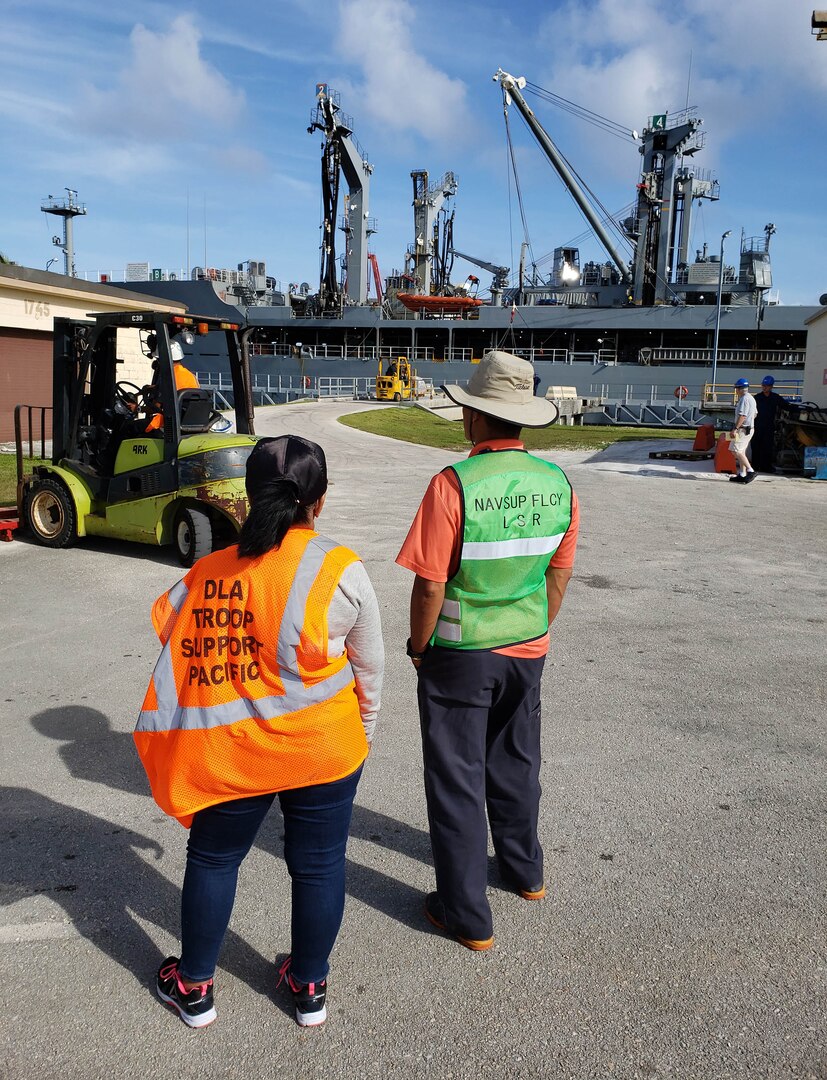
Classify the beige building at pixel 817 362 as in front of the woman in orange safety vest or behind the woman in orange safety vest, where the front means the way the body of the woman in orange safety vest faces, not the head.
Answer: in front

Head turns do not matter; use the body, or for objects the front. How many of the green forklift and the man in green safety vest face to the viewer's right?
0

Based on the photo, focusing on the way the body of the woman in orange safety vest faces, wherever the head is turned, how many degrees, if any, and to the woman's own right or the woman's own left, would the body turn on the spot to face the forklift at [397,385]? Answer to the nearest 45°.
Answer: approximately 45° to the woman's own left

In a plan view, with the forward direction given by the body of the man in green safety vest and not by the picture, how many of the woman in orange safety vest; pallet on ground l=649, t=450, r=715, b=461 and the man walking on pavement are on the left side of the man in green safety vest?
1

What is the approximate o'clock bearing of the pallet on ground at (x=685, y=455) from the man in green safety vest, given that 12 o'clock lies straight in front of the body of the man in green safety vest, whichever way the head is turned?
The pallet on ground is roughly at 2 o'clock from the man in green safety vest.

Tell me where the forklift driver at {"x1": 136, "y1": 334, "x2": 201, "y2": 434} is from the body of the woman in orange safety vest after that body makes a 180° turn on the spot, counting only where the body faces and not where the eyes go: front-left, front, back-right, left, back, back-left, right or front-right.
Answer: back-right

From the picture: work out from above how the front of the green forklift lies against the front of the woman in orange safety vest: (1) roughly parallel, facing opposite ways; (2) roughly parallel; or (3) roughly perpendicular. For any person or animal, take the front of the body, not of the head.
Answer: roughly perpendicular

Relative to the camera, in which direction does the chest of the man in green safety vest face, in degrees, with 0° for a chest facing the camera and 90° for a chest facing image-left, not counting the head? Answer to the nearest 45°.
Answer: approximately 135°

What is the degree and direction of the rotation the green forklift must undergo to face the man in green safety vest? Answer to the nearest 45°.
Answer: approximately 135° to its left

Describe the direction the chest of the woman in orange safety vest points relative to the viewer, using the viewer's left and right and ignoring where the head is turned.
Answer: facing away from the viewer and to the right of the viewer

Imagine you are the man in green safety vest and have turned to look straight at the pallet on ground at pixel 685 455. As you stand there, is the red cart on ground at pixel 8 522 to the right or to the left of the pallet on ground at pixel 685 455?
left
